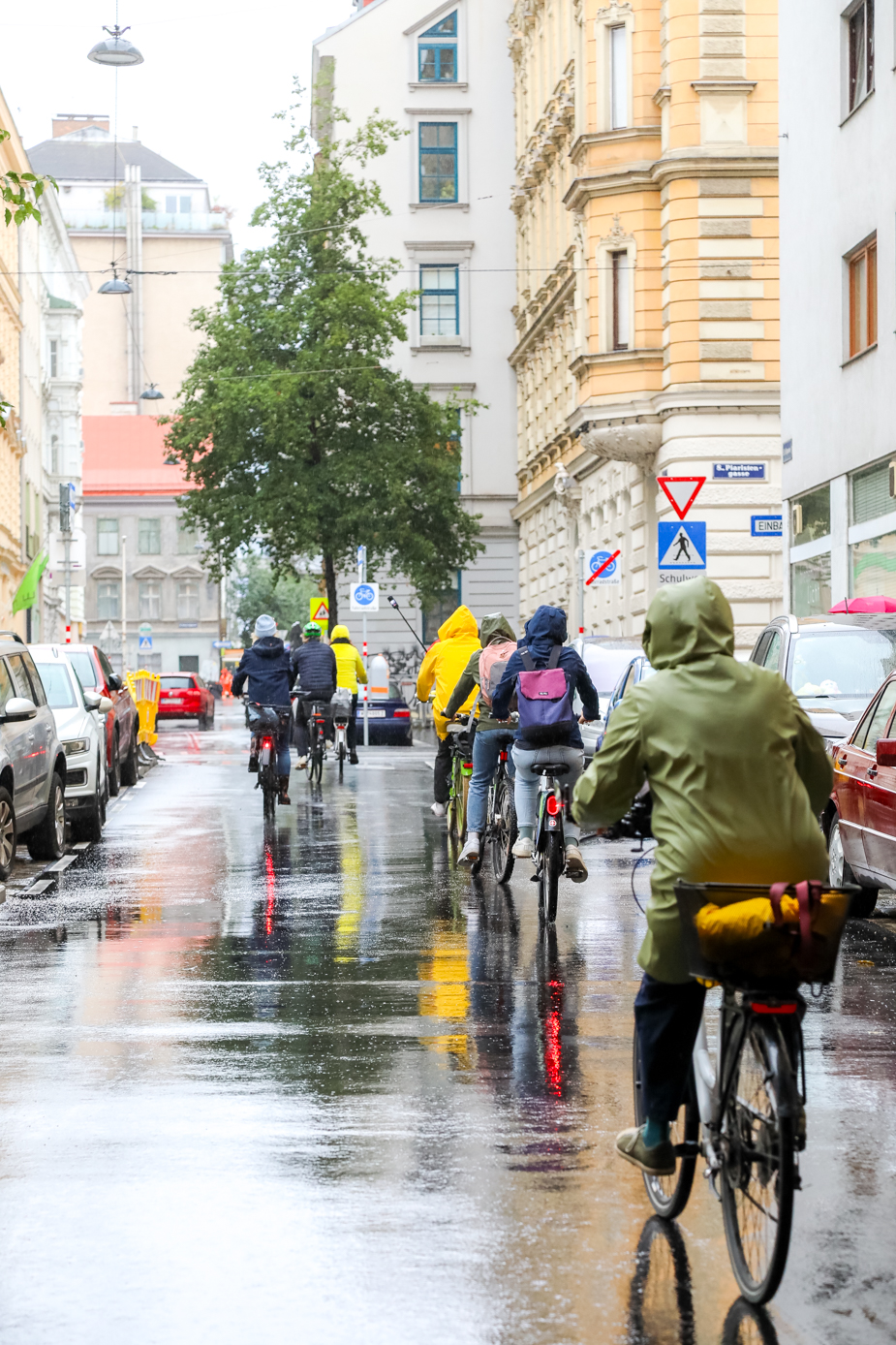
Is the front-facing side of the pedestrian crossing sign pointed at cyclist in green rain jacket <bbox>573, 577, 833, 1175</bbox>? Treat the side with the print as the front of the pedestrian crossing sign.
yes

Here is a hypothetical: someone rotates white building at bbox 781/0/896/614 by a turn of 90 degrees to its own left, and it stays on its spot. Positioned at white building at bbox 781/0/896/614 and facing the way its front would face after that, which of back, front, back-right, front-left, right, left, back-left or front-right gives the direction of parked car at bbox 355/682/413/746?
back

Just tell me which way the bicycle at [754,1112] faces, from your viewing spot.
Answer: facing away from the viewer and to the left of the viewer

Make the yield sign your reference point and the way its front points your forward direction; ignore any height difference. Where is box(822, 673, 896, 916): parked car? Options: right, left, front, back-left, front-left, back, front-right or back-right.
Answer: front

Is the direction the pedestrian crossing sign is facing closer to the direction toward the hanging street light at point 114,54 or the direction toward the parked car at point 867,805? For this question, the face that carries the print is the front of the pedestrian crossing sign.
the parked car

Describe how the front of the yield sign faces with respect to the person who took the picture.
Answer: facing the viewer

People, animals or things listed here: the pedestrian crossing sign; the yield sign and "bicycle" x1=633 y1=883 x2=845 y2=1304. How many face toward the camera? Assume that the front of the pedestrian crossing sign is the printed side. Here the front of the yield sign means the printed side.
2

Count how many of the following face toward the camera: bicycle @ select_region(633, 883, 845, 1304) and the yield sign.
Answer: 1

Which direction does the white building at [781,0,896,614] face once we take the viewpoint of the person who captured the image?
facing the viewer and to the left of the viewer

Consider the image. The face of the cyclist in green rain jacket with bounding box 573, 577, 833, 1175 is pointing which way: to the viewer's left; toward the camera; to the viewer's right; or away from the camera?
away from the camera

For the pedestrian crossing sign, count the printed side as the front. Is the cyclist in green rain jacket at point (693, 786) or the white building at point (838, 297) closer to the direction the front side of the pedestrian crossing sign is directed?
the cyclist in green rain jacket

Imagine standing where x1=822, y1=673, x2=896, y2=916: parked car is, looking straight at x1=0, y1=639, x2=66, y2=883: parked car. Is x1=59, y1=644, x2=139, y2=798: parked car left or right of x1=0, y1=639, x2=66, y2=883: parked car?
right
